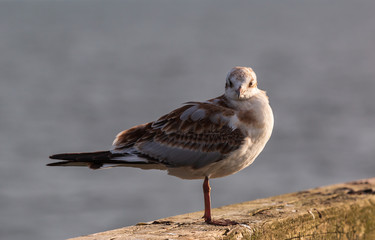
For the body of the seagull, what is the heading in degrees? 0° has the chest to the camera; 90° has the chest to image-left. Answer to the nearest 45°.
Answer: approximately 270°
